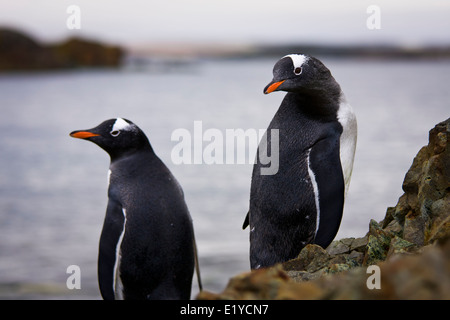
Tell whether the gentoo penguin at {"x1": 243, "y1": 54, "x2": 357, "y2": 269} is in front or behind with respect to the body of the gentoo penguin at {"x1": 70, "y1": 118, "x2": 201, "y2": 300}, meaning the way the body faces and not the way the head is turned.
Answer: behind

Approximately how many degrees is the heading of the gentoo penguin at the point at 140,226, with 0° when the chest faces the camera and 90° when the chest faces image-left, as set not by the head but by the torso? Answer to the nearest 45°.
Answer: approximately 135°

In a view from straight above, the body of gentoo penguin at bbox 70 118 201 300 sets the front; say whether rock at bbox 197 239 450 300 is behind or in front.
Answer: behind

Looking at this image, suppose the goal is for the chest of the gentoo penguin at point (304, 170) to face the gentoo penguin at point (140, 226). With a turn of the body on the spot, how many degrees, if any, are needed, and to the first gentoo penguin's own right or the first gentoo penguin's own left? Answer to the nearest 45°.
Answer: approximately 135° to the first gentoo penguin's own left

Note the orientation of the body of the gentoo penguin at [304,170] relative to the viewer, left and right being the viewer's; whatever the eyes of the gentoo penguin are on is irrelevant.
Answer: facing away from the viewer and to the right of the viewer

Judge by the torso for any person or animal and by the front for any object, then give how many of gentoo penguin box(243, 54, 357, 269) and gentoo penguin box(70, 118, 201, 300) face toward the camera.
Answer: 0

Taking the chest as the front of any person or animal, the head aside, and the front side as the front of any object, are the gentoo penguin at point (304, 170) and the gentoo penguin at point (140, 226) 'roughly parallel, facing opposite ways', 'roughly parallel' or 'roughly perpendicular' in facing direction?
roughly perpendicular
